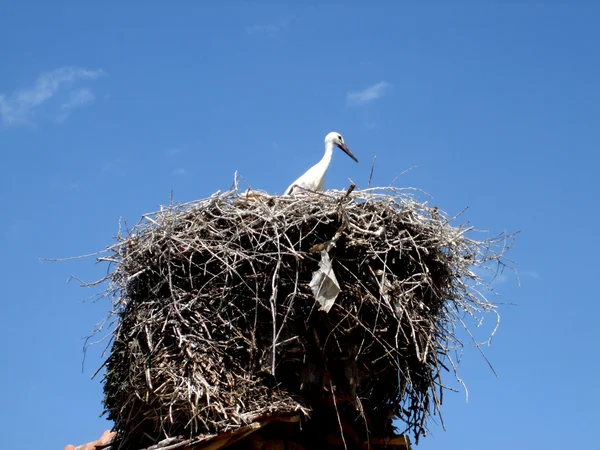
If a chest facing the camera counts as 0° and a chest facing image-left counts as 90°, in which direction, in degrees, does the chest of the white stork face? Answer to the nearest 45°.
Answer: approximately 270°
